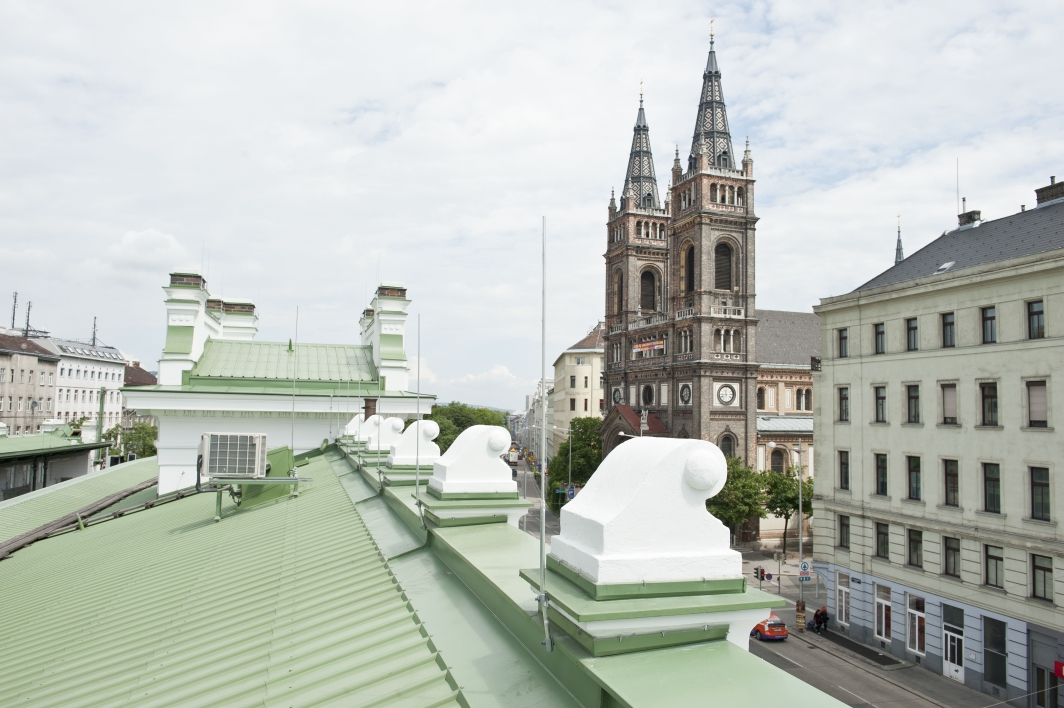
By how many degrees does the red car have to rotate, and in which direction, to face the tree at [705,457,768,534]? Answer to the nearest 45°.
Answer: approximately 45° to its right

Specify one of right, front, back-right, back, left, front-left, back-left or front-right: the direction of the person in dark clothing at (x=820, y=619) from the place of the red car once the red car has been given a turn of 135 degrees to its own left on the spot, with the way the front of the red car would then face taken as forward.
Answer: back-left

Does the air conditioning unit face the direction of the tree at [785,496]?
no

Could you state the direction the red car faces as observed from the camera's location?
facing away from the viewer and to the left of the viewer

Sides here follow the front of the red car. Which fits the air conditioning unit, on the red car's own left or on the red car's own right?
on the red car's own left
